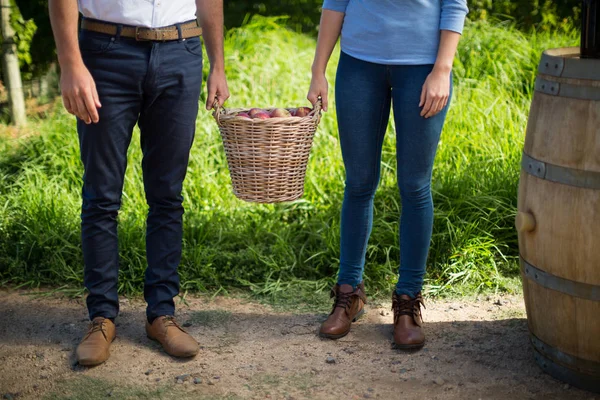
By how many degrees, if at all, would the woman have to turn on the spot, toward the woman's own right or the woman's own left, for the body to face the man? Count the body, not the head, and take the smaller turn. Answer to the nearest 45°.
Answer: approximately 90° to the woman's own right

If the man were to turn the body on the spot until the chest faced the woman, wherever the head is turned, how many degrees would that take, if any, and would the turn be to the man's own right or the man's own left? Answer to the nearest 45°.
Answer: approximately 90° to the man's own left

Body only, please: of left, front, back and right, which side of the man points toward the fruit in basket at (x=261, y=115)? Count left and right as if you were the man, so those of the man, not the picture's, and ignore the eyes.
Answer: left

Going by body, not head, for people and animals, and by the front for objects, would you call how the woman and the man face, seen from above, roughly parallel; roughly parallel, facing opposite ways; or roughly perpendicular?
roughly parallel

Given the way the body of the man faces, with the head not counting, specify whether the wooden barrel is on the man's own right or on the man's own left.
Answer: on the man's own left

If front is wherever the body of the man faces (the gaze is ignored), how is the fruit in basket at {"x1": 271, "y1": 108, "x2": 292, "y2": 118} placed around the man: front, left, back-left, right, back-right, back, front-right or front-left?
left

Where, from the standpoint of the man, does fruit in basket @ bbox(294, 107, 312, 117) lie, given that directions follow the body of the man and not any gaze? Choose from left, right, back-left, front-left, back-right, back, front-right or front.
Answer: left

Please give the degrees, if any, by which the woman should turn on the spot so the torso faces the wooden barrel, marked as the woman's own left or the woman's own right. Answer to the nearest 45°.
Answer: approximately 45° to the woman's own left

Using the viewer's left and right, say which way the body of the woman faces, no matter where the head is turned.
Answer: facing the viewer

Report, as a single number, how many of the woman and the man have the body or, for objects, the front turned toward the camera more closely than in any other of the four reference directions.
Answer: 2

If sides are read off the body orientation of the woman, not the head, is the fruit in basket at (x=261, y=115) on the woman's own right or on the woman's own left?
on the woman's own right
